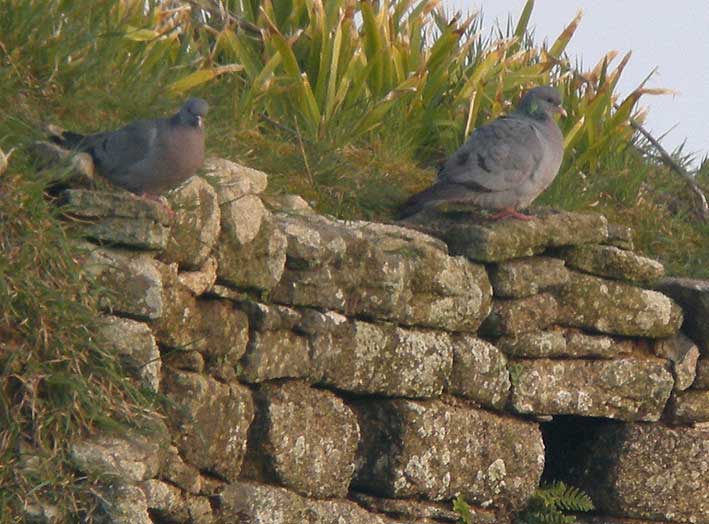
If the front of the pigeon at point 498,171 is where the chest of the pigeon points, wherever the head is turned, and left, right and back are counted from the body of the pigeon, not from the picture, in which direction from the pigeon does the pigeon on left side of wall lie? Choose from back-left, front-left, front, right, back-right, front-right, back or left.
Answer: back-right

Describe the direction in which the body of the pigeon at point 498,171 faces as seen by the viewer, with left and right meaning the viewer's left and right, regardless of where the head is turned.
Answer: facing to the right of the viewer
